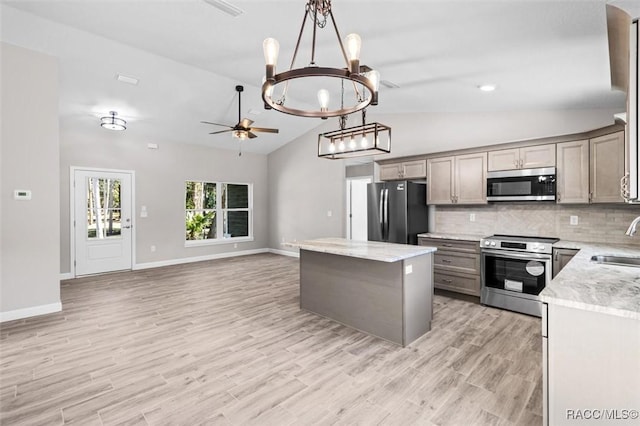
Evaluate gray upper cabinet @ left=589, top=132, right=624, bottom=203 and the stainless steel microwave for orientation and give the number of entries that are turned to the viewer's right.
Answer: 0

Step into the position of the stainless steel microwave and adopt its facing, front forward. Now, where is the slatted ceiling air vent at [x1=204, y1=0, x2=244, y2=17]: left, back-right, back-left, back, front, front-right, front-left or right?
front-right

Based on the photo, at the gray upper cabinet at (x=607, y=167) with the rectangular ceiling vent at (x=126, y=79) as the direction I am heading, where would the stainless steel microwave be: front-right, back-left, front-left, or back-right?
front-right

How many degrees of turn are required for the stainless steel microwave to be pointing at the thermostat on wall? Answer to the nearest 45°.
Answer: approximately 45° to its right

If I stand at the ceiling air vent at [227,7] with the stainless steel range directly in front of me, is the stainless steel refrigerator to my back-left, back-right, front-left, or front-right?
front-left

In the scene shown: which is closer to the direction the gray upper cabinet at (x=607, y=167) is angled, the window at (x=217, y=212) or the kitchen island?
the kitchen island

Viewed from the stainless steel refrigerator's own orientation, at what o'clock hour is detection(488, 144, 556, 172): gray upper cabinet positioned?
The gray upper cabinet is roughly at 8 o'clock from the stainless steel refrigerator.

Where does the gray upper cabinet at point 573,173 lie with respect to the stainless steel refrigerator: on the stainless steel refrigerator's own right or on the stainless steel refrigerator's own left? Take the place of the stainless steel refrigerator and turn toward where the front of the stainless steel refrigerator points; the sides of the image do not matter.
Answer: on the stainless steel refrigerator's own left

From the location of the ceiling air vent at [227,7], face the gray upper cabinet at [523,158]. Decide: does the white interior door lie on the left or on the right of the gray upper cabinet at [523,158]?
left

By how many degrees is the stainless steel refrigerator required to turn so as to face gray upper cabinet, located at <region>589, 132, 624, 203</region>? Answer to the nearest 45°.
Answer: approximately 90° to its left

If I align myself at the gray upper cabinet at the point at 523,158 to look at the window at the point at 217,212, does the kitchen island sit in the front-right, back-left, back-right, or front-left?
front-left

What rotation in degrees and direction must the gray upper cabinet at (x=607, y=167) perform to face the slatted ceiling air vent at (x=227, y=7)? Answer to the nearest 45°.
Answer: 0° — it already faces it

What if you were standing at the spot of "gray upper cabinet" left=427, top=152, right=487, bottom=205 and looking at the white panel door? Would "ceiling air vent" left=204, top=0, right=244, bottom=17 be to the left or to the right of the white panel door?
left

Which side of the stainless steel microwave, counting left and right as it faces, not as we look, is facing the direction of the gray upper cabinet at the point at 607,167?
left

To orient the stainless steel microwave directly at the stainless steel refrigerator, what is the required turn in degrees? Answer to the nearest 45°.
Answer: approximately 90° to its right

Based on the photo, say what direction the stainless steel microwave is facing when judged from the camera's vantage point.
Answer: facing the viewer

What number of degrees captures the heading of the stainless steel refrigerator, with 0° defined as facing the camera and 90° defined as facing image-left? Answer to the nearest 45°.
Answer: approximately 45°

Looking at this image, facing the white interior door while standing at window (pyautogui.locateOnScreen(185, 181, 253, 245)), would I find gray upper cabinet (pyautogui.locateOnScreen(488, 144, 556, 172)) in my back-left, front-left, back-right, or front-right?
front-right
